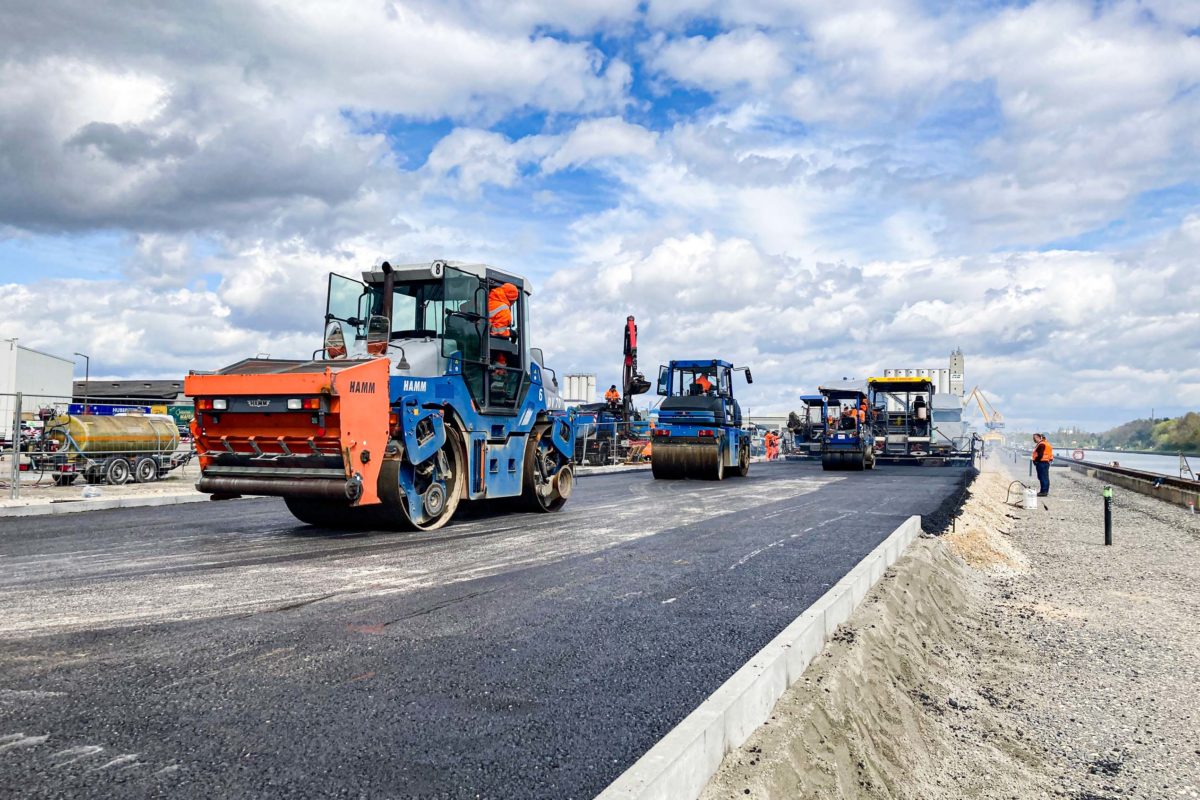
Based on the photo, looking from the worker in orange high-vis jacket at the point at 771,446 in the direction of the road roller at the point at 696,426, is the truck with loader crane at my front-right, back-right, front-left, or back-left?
front-right

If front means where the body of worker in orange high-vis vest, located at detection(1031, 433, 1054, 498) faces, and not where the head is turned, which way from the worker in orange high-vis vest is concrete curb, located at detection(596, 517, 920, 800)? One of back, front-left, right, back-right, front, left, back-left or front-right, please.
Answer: left

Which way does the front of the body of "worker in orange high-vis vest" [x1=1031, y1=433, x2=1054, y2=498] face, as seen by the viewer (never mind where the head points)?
to the viewer's left

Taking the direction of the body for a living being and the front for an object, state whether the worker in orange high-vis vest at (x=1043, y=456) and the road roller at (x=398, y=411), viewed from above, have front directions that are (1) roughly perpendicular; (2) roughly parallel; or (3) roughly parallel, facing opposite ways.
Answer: roughly perpendicular

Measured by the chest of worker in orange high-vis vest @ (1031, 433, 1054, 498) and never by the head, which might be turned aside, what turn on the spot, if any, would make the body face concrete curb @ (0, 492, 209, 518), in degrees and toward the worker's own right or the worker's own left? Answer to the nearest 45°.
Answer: approximately 45° to the worker's own left

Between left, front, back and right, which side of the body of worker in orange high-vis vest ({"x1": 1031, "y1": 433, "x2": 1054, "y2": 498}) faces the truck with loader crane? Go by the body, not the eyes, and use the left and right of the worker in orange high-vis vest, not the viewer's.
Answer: front
